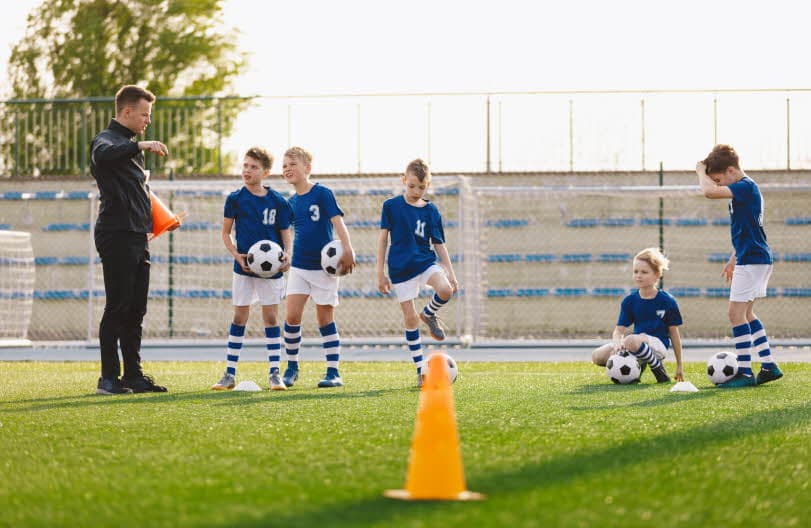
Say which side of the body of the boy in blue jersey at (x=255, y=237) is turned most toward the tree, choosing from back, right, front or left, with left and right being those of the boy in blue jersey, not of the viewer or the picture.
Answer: back

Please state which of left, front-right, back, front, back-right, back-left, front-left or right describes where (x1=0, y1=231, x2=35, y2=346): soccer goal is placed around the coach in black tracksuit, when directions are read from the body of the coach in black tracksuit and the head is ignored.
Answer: left

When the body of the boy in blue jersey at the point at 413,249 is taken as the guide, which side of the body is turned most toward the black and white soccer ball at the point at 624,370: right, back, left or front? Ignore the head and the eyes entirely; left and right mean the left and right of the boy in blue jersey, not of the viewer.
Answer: left

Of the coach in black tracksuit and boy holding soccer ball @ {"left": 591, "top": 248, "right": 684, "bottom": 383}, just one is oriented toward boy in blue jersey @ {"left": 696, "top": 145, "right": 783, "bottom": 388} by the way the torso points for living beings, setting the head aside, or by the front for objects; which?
the coach in black tracksuit

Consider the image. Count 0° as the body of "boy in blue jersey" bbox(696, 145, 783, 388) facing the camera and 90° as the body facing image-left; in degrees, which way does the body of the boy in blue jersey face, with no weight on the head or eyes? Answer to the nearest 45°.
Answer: approximately 90°

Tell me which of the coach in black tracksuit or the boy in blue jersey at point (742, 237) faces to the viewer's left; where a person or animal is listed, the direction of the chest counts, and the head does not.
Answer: the boy in blue jersey

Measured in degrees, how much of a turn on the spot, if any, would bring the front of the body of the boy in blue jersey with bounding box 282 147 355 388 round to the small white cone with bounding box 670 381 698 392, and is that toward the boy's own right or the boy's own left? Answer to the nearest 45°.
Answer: approximately 135° to the boy's own left

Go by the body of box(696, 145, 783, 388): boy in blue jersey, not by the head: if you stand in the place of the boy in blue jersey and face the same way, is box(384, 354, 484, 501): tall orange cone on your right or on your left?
on your left

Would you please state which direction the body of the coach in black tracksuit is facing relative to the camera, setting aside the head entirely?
to the viewer's right

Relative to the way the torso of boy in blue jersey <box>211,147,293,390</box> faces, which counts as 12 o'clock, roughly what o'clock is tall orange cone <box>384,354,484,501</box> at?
The tall orange cone is roughly at 12 o'clock from the boy in blue jersey.

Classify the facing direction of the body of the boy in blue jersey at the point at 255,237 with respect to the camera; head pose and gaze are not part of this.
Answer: toward the camera

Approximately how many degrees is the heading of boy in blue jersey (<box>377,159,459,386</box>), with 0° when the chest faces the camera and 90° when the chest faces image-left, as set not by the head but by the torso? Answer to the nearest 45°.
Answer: approximately 0°
